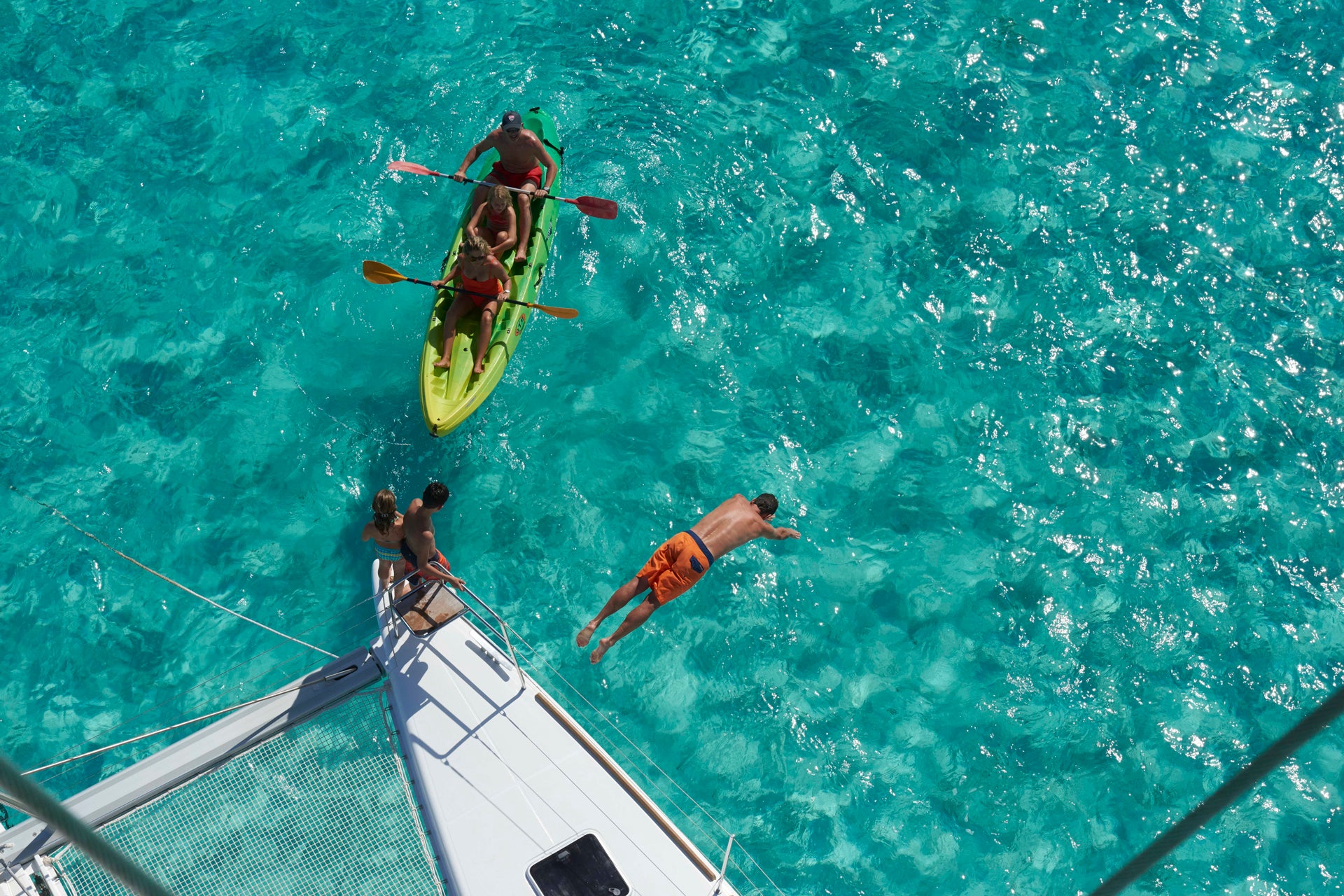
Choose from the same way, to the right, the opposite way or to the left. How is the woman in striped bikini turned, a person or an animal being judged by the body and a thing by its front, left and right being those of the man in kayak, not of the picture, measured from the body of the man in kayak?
the opposite way

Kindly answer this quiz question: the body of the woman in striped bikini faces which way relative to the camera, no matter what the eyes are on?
away from the camera

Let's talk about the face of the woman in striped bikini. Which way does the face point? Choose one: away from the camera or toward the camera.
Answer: away from the camera

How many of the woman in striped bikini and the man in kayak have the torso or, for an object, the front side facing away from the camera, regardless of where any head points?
1

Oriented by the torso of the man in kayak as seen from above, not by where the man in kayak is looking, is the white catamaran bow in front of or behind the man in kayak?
in front

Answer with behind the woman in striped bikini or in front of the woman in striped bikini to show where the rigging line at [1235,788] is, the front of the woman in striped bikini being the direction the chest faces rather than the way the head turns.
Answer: behind

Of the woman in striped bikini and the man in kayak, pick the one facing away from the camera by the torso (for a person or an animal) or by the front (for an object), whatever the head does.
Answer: the woman in striped bikini

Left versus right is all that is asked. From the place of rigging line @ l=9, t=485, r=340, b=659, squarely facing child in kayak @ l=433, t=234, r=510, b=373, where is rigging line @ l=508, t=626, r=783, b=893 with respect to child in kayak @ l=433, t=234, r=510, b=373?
right

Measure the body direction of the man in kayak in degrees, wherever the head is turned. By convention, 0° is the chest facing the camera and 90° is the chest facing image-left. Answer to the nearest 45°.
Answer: approximately 0°

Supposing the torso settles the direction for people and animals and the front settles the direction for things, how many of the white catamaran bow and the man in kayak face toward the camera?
1

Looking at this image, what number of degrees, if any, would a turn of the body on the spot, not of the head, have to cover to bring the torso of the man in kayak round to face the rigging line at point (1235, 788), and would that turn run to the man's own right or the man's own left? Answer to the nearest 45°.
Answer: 0° — they already face it
